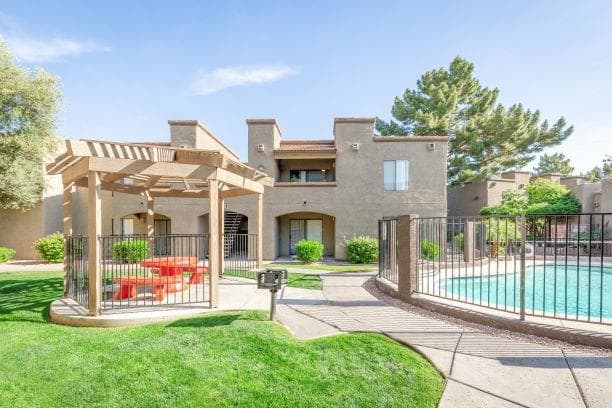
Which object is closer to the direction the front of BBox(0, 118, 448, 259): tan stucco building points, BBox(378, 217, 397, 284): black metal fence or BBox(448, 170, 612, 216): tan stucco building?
the black metal fence

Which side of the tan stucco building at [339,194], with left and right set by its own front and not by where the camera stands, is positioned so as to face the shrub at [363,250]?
front

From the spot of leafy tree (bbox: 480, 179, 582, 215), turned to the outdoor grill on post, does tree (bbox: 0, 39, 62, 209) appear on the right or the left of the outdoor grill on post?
right

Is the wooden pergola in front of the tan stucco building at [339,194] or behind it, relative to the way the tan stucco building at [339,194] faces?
in front

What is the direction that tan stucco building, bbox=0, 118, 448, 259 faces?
toward the camera

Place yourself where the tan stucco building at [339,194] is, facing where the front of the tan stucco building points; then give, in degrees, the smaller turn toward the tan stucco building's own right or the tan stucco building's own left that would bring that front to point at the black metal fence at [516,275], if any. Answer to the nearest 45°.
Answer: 0° — it already faces it

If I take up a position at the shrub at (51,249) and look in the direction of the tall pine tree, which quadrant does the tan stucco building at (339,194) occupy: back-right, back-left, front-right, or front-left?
front-right

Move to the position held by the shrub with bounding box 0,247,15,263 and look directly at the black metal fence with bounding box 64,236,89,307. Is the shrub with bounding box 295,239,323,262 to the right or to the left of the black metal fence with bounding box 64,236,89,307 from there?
left
